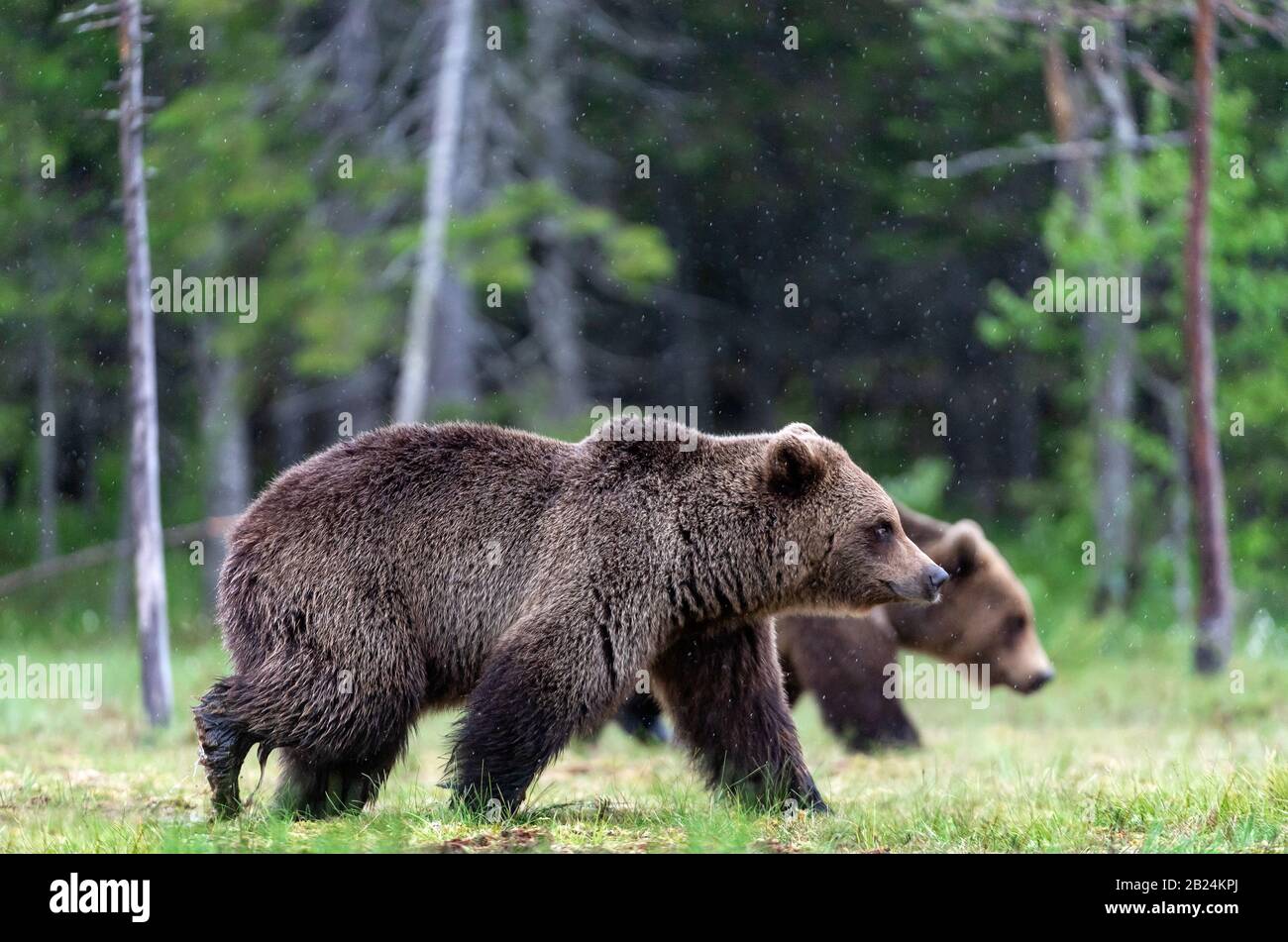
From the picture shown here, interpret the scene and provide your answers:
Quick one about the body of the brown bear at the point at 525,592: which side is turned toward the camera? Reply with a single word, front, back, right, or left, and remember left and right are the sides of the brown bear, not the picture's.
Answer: right

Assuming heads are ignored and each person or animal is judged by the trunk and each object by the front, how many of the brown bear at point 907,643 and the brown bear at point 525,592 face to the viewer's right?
2

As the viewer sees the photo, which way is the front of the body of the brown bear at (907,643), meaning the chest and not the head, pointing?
to the viewer's right

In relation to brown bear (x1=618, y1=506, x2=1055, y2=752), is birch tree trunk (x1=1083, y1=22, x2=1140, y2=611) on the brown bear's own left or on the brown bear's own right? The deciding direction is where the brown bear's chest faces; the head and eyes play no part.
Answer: on the brown bear's own left

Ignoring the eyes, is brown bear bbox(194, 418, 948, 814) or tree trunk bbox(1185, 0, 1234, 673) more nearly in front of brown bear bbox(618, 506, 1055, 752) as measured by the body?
the tree trunk

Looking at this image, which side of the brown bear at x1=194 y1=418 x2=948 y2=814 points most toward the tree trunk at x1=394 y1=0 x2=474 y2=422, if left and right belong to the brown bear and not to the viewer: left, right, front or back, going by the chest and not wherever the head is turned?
left

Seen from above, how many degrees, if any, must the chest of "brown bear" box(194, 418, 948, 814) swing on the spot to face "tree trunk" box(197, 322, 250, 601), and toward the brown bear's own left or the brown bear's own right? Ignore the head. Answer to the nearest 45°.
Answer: approximately 90° to the brown bear's own left

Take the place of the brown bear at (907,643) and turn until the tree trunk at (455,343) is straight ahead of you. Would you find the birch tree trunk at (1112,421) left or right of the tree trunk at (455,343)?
right

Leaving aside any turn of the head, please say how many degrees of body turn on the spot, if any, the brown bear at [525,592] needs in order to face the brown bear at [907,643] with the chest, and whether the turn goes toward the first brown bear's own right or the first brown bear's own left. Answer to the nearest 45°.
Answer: approximately 45° to the first brown bear's own left

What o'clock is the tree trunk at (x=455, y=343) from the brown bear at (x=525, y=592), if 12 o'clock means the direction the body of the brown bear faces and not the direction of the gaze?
The tree trunk is roughly at 9 o'clock from the brown bear.

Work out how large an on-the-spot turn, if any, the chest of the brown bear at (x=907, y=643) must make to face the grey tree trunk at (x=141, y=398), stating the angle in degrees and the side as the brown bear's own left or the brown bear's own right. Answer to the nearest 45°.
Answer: approximately 180°
